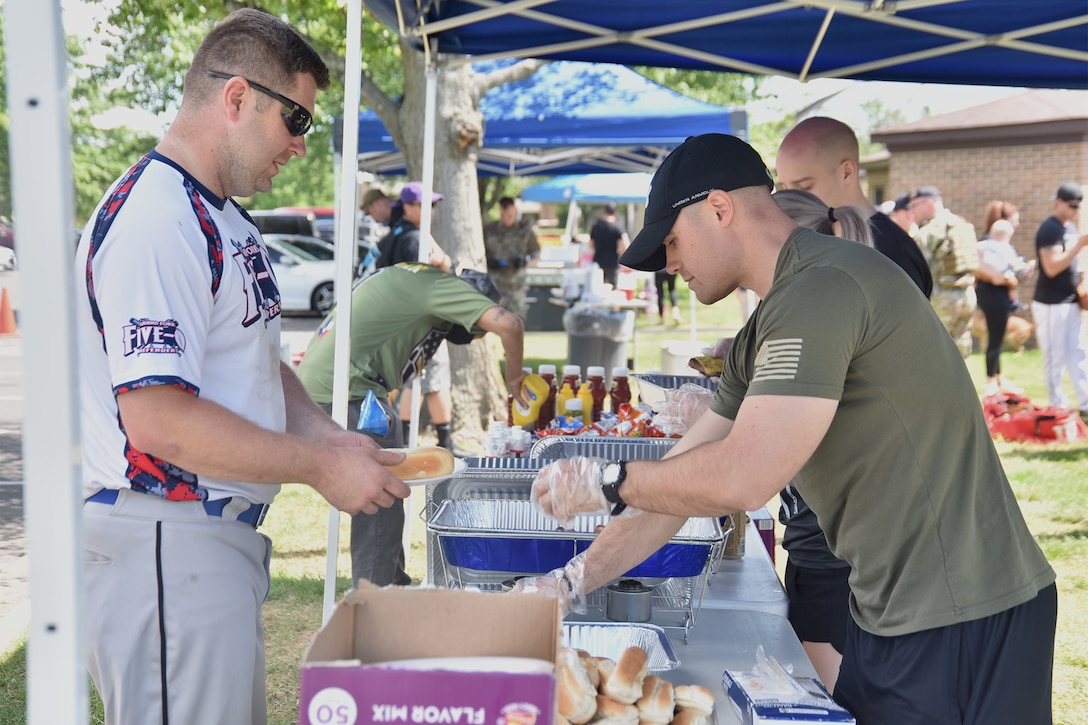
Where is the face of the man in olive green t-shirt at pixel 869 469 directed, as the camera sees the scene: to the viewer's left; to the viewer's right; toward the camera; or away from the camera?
to the viewer's left

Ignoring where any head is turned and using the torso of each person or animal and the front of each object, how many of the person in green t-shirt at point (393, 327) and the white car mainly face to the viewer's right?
2

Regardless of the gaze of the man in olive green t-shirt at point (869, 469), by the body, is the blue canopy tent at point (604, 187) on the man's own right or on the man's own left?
on the man's own right

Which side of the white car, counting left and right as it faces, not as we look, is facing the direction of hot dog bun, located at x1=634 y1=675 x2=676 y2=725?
right

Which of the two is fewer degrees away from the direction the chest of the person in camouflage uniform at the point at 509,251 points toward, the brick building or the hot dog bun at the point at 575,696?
the hot dog bun

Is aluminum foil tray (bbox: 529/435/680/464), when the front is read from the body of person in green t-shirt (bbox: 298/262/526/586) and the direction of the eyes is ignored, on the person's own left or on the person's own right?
on the person's own right

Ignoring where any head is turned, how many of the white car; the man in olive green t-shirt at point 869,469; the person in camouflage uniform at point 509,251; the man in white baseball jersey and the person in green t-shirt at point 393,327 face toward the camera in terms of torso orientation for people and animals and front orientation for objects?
1

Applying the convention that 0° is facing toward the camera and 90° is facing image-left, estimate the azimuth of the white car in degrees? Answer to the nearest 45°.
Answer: approximately 270°

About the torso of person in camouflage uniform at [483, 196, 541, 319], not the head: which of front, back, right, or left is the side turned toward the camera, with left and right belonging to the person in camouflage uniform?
front

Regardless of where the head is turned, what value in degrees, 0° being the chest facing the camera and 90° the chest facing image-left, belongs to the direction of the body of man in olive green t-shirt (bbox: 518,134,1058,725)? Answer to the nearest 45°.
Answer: approximately 90°

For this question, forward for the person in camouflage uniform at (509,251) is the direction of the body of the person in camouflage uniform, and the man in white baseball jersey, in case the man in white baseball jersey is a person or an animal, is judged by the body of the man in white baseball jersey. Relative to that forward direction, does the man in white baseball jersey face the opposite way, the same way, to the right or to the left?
to the left

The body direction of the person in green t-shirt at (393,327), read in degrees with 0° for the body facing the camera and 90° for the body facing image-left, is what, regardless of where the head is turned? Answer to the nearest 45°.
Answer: approximately 270°

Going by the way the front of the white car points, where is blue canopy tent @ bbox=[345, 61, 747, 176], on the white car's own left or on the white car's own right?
on the white car's own right

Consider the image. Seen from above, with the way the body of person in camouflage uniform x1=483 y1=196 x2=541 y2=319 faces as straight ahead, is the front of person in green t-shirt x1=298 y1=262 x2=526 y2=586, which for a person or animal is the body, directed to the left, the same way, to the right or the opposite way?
to the left

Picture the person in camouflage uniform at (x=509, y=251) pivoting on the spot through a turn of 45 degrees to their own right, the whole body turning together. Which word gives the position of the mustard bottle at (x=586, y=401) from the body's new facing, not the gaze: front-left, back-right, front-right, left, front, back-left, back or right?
front-left

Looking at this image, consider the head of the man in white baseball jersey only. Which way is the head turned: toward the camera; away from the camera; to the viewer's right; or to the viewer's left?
to the viewer's right
